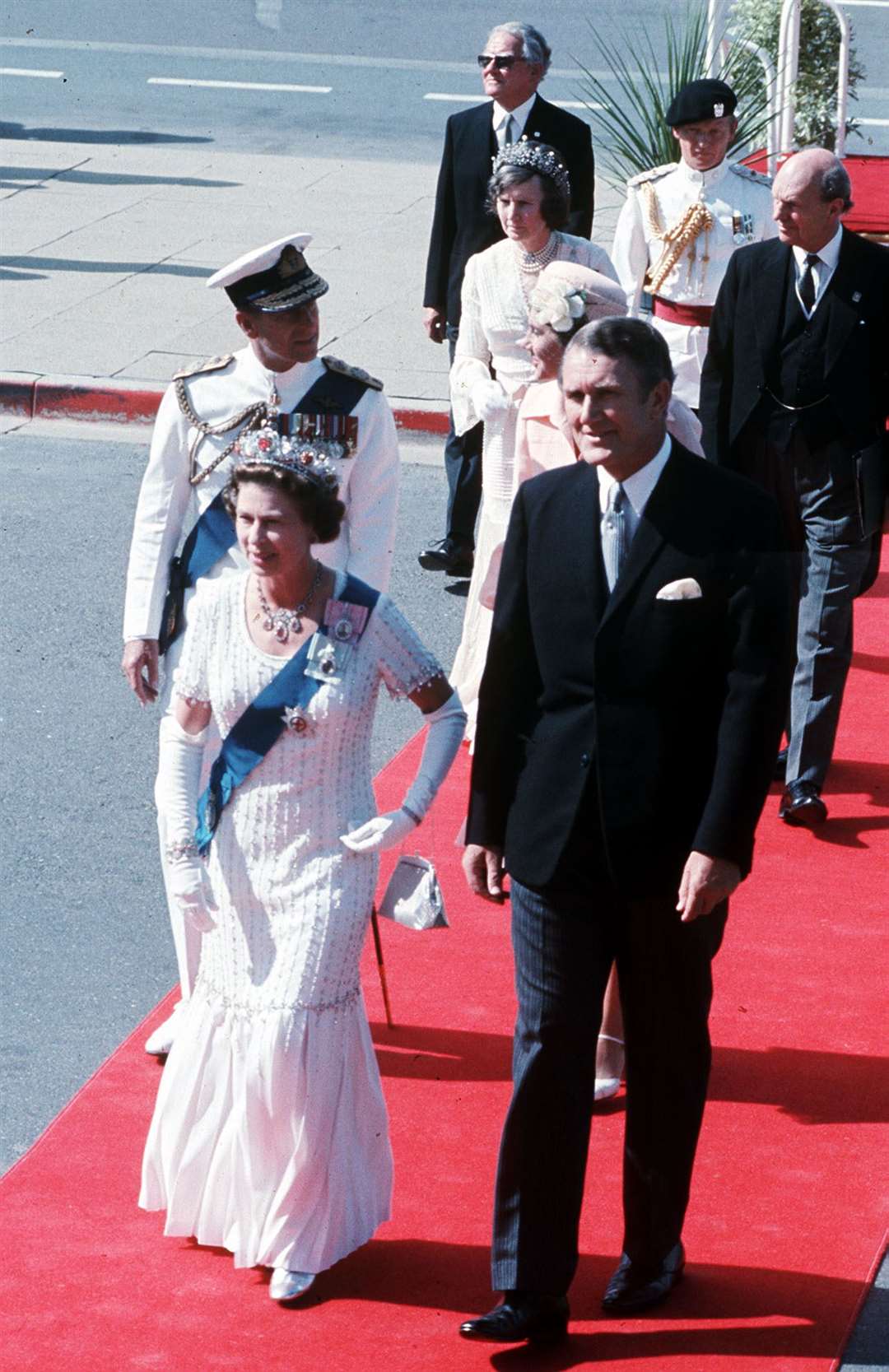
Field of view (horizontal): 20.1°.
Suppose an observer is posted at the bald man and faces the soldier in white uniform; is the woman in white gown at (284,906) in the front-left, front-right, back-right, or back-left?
back-left

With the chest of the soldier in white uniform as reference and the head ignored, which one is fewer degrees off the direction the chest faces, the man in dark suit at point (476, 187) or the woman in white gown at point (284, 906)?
the woman in white gown

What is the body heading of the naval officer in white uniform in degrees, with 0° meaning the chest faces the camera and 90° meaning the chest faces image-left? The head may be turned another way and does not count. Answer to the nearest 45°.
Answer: approximately 0°

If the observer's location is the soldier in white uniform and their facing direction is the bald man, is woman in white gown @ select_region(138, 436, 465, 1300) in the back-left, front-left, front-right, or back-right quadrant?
front-right

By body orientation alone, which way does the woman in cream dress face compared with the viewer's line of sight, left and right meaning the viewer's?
facing the viewer and to the left of the viewer

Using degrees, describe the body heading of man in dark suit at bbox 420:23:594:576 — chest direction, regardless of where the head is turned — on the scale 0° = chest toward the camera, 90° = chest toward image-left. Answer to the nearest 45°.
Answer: approximately 45°

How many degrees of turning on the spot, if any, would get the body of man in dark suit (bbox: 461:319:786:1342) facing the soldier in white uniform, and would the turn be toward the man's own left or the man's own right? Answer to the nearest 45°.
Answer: approximately 135° to the man's own right

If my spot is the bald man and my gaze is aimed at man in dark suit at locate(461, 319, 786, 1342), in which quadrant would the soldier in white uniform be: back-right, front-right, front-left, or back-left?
back-right

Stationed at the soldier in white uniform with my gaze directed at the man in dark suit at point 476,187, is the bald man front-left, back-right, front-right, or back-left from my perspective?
back-left

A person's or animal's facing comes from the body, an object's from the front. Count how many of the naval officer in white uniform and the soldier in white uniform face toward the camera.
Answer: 2

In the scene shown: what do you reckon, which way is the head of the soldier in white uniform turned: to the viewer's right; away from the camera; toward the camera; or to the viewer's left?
toward the camera

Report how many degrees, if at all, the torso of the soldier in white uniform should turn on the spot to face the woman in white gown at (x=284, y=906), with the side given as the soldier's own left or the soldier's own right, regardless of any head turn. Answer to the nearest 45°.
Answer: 0° — they already face them

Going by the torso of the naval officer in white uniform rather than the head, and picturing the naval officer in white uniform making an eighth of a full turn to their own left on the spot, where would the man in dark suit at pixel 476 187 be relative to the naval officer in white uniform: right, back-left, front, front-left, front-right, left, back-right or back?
back-left

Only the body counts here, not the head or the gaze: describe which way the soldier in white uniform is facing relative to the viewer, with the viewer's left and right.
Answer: facing the viewer

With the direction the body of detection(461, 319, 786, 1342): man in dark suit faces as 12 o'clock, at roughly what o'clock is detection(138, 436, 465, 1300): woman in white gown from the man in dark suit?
The woman in white gown is roughly at 2 o'clock from the man in dark suit.

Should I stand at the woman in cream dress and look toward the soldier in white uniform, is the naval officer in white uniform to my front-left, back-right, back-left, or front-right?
back-right

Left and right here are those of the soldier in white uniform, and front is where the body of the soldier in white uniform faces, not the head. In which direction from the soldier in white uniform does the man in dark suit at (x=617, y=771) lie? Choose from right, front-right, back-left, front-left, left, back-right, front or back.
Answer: front

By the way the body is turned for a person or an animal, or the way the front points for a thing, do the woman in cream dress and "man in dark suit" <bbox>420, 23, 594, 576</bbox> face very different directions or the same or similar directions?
same or similar directions

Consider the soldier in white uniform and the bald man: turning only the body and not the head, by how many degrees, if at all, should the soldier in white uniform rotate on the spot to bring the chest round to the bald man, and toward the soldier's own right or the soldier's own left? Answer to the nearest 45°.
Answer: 0° — they already face them
